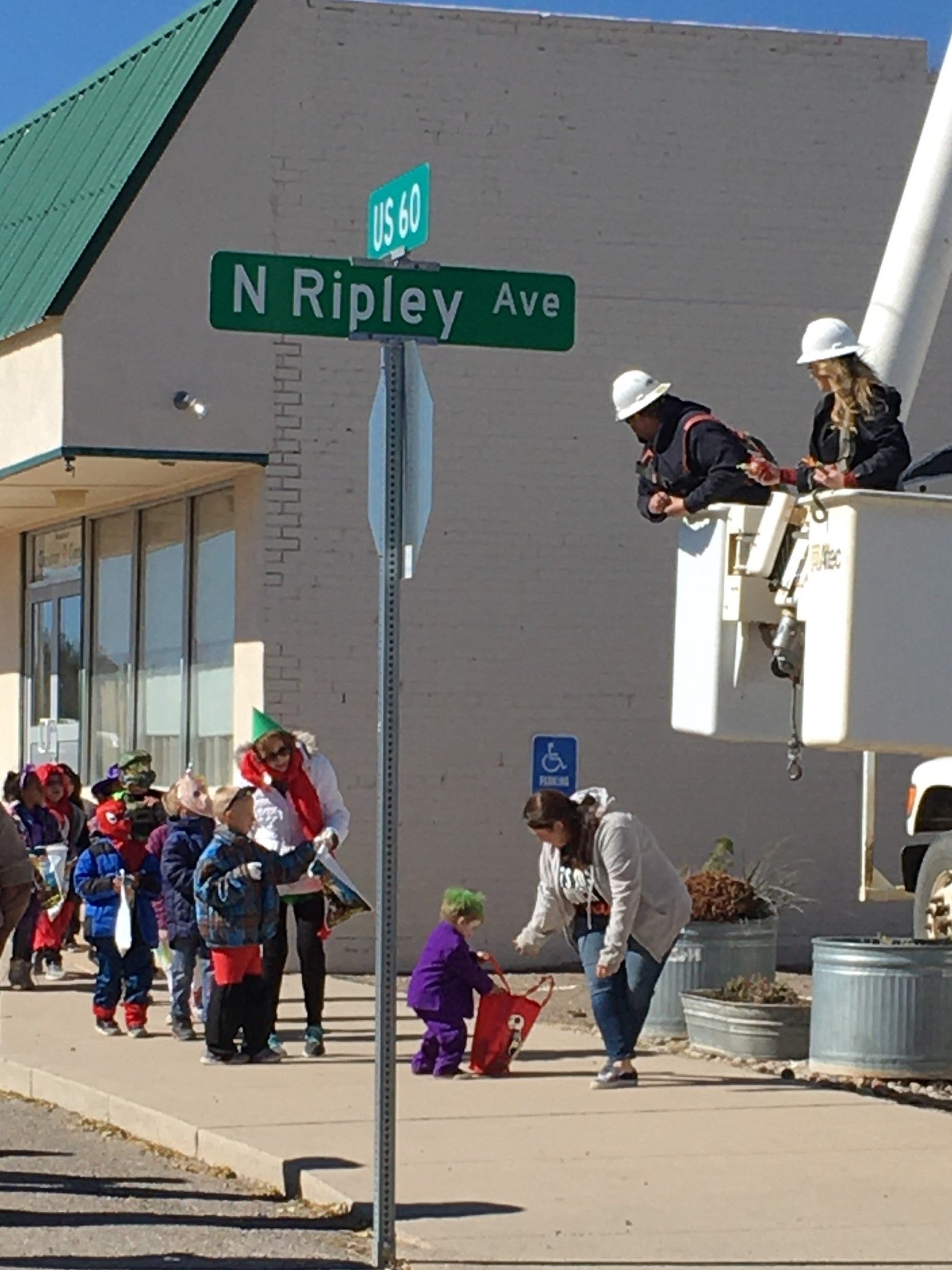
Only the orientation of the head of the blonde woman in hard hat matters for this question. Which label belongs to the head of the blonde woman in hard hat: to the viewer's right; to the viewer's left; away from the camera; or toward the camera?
to the viewer's left

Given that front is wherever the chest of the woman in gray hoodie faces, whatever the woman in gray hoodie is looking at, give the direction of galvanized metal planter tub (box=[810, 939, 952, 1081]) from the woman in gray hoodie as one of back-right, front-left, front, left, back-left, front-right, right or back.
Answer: back-left

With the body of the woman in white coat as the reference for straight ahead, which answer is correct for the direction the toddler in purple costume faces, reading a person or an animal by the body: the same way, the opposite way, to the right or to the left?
to the left

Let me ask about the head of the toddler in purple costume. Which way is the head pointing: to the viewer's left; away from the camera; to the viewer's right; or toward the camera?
to the viewer's right

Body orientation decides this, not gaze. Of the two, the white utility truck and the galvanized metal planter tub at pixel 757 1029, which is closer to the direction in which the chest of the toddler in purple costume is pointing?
the galvanized metal planter tub

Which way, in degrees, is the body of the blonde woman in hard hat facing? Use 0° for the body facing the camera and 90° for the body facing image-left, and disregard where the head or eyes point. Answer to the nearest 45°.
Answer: approximately 45°

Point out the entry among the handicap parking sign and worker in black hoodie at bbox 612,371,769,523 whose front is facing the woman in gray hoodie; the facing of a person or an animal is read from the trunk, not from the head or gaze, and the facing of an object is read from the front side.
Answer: the handicap parking sign

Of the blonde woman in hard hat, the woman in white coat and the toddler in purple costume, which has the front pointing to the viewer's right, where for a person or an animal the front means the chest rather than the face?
the toddler in purple costume

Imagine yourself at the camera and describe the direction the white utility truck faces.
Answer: facing to the left of the viewer
